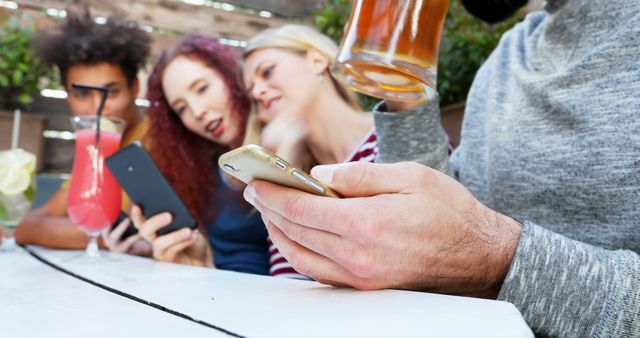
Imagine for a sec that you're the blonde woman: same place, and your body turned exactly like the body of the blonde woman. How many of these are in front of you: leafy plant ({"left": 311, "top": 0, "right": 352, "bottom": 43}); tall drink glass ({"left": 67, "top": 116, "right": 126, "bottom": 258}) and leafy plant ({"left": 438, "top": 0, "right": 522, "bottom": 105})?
1

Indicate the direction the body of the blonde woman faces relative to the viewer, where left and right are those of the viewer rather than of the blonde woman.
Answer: facing the viewer and to the left of the viewer

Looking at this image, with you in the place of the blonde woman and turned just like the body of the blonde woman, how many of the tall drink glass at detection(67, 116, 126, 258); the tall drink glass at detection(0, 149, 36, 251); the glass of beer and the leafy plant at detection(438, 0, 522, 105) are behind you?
1

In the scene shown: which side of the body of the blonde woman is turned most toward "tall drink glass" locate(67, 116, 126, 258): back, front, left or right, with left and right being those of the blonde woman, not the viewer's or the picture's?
front

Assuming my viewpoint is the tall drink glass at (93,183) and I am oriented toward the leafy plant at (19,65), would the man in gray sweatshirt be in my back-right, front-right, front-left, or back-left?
back-right

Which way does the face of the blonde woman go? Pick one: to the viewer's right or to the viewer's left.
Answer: to the viewer's left

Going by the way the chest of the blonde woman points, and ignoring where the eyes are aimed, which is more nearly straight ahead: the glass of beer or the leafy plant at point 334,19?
the glass of beer

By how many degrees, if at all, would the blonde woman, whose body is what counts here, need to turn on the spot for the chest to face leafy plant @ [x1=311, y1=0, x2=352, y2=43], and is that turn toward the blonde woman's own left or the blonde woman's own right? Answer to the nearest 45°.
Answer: approximately 135° to the blonde woman's own right

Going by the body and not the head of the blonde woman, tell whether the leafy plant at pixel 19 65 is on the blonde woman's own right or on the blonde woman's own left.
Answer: on the blonde woman's own right

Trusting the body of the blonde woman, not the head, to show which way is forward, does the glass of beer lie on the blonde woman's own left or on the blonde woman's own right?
on the blonde woman's own left

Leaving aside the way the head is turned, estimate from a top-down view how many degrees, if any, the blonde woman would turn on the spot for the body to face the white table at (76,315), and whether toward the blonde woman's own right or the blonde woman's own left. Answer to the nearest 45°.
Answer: approximately 45° to the blonde woman's own left

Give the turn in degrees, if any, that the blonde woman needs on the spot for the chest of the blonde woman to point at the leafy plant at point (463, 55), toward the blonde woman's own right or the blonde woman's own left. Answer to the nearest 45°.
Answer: approximately 180°
